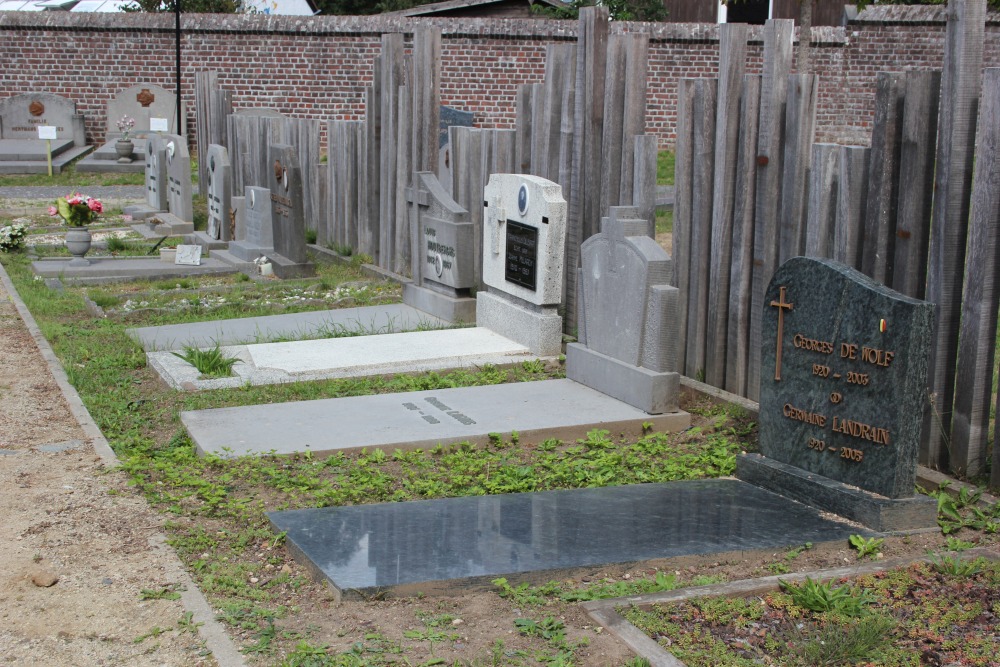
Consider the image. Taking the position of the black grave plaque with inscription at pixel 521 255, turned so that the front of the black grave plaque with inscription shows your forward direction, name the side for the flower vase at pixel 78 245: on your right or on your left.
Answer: on your right

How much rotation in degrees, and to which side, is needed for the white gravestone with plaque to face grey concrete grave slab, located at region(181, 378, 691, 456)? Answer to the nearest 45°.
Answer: approximately 45° to its left

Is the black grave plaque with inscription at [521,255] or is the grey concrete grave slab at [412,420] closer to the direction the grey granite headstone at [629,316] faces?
the grey concrete grave slab

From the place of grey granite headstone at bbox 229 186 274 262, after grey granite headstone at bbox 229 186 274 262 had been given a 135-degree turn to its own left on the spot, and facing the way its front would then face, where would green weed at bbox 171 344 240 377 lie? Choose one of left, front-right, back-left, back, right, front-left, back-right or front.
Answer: right

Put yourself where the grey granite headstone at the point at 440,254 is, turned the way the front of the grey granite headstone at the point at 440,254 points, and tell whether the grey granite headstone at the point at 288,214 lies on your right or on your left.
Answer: on your right

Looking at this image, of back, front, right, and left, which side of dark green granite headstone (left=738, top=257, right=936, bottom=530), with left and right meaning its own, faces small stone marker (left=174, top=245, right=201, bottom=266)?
right

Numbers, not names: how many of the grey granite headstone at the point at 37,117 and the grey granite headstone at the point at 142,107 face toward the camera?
2

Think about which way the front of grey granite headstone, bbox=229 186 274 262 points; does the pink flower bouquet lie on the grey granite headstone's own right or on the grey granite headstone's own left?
on the grey granite headstone's own right

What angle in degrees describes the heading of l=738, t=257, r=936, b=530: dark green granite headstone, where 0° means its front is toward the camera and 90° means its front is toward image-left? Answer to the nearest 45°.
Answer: approximately 45°

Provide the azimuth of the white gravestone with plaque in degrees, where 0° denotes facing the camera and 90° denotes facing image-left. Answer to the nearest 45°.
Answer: approximately 45°

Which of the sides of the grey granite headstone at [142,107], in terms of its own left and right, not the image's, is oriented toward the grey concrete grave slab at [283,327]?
front

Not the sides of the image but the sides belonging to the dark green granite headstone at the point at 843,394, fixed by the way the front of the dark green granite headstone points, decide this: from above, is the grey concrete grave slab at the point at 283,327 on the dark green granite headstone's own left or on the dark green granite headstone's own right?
on the dark green granite headstone's own right

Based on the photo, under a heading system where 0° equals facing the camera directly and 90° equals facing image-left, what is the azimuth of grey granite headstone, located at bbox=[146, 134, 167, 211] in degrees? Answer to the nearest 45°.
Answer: approximately 45°
